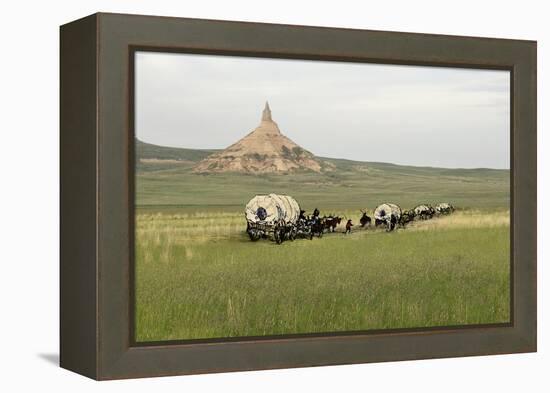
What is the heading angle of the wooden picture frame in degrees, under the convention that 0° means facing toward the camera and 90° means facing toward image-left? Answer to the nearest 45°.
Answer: approximately 315°
